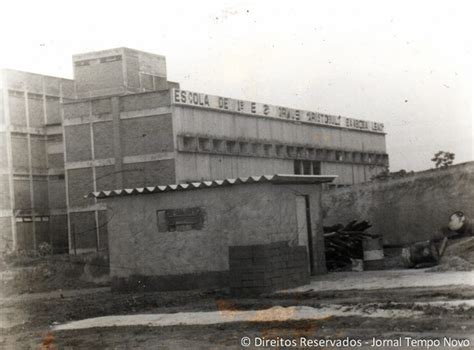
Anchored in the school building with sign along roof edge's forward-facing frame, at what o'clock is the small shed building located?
The small shed building is roughly at 1 o'clock from the school building with sign along roof edge.

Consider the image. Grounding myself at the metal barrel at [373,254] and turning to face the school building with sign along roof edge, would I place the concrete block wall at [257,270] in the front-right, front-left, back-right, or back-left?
back-left

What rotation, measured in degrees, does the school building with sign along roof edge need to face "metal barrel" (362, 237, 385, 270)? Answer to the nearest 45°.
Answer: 0° — it already faces it

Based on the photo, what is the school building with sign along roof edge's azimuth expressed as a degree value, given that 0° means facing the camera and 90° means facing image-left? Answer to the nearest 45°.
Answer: approximately 315°

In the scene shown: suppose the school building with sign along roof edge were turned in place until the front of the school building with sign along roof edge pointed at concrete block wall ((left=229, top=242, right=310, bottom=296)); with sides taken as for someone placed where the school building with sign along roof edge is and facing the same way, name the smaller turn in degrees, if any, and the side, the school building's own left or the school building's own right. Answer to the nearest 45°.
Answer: approximately 45° to the school building's own right
